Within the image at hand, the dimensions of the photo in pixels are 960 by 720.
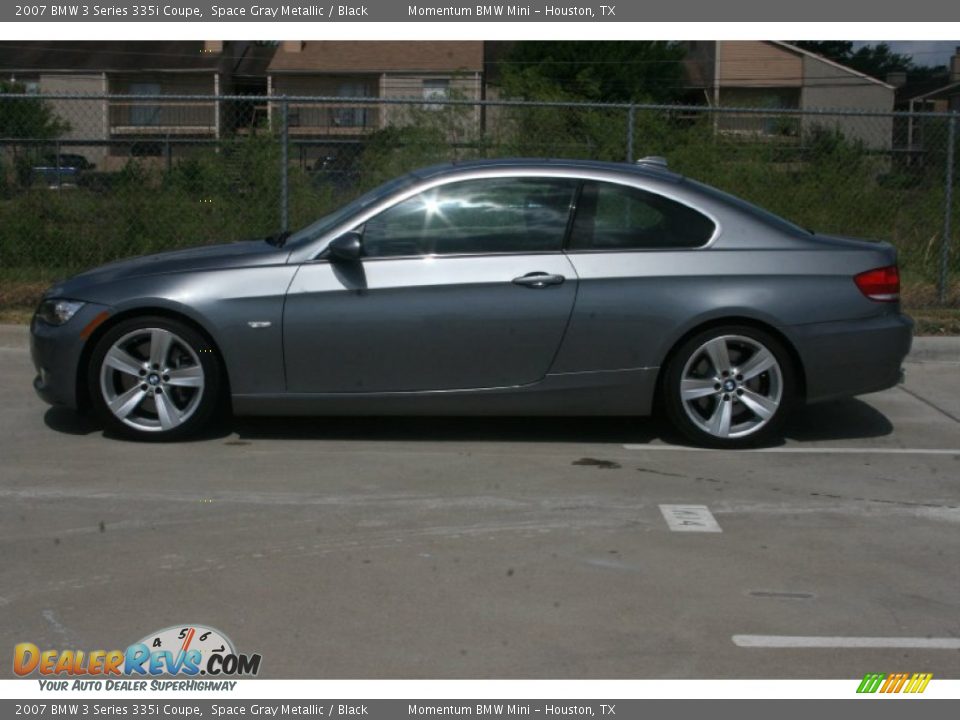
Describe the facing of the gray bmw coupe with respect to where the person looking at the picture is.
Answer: facing to the left of the viewer

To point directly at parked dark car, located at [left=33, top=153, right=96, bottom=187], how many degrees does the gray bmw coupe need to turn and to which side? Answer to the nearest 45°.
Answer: approximately 45° to its right
